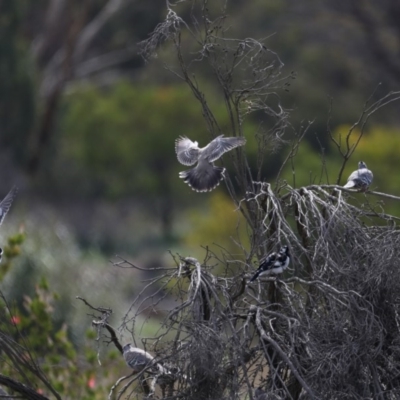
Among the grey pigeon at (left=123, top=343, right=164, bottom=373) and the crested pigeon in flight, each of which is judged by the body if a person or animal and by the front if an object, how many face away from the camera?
1

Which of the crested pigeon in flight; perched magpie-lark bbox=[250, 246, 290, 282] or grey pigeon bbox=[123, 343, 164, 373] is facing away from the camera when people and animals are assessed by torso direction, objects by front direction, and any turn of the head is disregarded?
the crested pigeon in flight

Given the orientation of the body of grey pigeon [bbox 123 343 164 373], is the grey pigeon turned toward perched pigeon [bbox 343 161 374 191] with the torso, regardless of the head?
no

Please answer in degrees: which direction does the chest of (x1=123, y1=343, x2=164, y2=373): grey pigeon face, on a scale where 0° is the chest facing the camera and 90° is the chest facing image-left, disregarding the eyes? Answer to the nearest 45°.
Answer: approximately 90°

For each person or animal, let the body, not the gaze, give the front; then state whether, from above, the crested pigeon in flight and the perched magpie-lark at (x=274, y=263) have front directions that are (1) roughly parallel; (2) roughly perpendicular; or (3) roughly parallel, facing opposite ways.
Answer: roughly perpendicular

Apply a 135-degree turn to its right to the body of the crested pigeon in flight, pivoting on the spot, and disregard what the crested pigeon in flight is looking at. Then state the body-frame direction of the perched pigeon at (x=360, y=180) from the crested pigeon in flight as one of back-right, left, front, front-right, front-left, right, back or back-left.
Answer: front

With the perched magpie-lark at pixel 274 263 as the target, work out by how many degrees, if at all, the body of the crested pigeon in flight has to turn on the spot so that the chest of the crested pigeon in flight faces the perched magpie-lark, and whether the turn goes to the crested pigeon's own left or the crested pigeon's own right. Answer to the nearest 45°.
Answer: approximately 90° to the crested pigeon's own right

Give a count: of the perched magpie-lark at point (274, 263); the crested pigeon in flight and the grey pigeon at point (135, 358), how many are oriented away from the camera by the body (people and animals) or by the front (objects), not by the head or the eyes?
1

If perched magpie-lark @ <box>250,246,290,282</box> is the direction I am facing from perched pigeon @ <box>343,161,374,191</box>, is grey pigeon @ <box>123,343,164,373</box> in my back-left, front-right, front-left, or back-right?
front-right

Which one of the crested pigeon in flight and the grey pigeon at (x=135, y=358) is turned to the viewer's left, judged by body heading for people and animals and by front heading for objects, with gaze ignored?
the grey pigeon

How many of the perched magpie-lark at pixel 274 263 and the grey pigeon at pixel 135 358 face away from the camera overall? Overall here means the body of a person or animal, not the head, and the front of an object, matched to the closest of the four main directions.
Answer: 0

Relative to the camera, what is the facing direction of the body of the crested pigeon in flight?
away from the camera
